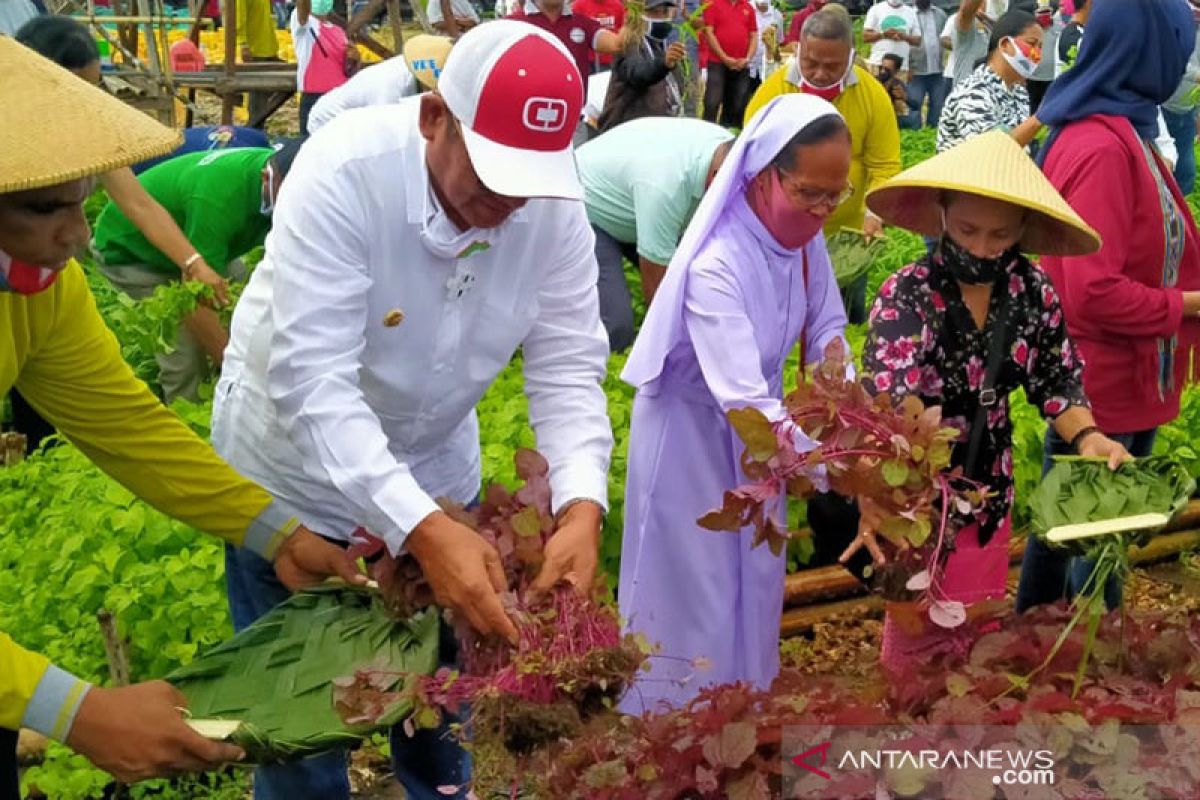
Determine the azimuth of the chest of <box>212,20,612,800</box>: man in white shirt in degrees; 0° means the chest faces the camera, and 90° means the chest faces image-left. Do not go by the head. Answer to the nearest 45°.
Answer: approximately 315°

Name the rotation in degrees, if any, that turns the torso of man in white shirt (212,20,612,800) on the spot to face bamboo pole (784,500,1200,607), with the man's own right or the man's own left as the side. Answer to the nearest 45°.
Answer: approximately 90° to the man's own left

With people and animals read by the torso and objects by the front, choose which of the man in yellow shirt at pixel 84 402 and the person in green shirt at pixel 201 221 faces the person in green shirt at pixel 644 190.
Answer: the person in green shirt at pixel 201 221

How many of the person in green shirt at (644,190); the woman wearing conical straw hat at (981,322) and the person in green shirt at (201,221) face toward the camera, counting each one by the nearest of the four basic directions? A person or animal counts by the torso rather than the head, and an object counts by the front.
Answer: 1

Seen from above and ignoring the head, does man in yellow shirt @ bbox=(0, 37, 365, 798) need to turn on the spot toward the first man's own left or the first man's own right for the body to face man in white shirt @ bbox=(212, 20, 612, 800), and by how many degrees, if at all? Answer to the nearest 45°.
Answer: approximately 45° to the first man's own left

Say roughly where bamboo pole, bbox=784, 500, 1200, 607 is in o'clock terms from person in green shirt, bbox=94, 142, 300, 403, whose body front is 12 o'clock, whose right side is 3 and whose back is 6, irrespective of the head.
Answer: The bamboo pole is roughly at 1 o'clock from the person in green shirt.

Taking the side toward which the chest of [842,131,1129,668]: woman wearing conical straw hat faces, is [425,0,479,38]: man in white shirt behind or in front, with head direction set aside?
behind

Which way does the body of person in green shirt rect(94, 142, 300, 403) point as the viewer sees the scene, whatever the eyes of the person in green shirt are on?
to the viewer's right

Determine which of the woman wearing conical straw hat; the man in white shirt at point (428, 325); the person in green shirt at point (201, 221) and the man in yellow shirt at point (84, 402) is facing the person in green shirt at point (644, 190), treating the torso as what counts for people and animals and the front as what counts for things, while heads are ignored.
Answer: the person in green shirt at point (201, 221)

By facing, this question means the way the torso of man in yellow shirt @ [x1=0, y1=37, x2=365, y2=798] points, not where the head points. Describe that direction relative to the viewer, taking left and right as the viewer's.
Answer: facing the viewer and to the right of the viewer

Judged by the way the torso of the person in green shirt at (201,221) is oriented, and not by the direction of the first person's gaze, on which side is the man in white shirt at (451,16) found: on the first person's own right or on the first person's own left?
on the first person's own left
